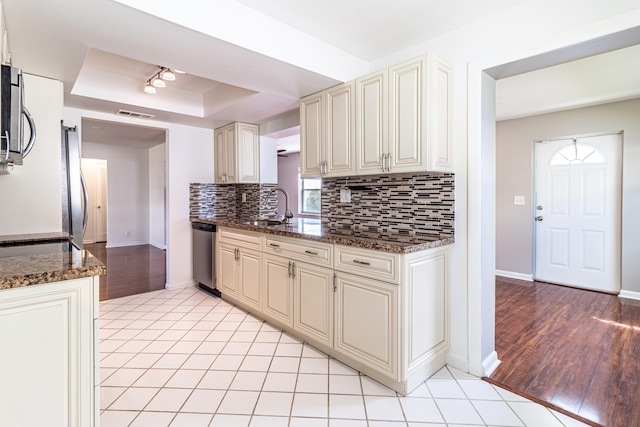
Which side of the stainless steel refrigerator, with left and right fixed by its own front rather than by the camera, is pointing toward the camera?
right

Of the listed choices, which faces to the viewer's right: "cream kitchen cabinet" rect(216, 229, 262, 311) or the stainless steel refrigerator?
the stainless steel refrigerator

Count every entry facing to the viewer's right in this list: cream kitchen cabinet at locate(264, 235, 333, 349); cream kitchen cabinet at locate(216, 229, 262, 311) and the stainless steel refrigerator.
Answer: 1

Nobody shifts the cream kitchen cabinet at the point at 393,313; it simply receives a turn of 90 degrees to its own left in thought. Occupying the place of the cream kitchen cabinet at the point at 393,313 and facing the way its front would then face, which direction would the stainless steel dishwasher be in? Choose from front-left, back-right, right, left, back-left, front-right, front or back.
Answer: back

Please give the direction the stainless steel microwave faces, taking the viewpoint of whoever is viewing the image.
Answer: facing to the right of the viewer

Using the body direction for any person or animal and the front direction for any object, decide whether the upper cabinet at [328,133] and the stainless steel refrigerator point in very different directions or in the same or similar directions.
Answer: very different directions

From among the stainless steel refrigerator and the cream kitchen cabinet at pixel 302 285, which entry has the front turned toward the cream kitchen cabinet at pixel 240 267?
the stainless steel refrigerator

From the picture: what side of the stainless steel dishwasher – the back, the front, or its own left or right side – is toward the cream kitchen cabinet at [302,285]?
left

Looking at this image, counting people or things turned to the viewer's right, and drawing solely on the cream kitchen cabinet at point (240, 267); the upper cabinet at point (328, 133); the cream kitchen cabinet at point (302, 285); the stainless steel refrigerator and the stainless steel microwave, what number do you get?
2

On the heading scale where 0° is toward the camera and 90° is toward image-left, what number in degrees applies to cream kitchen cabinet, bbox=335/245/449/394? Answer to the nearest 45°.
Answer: approximately 45°

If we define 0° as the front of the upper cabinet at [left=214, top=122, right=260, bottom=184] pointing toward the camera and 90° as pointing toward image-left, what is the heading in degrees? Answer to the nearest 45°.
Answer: approximately 45°

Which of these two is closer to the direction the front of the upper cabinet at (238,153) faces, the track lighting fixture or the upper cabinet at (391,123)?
the track lighting fixture

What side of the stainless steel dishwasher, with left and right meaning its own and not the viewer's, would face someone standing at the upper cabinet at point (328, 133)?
left
